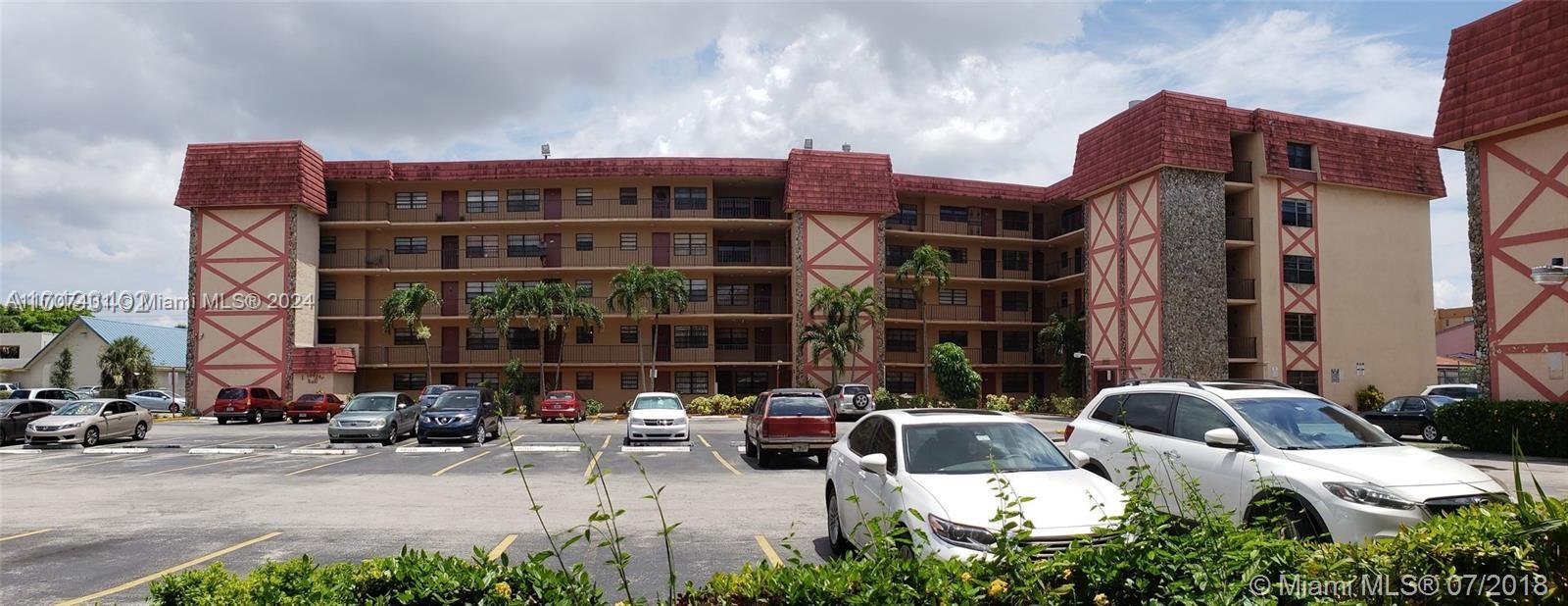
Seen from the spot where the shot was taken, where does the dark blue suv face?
facing the viewer and to the left of the viewer

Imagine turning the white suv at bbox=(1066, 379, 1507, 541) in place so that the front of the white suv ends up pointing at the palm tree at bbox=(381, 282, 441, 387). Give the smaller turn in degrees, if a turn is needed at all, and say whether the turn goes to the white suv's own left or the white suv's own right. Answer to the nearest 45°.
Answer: approximately 180°

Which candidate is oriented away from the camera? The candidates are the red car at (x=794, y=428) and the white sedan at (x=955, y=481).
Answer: the red car

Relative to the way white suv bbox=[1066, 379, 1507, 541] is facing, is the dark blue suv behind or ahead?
behind

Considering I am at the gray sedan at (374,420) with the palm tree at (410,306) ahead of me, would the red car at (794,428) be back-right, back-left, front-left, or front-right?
back-right

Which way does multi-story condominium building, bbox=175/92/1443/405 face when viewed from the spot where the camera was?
facing the viewer

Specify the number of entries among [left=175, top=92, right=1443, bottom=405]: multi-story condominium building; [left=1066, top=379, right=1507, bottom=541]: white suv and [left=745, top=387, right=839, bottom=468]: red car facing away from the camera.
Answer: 1

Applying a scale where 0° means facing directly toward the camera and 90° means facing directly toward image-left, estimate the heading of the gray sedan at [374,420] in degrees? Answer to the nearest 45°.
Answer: approximately 45°

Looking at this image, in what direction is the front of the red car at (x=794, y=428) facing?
away from the camera
